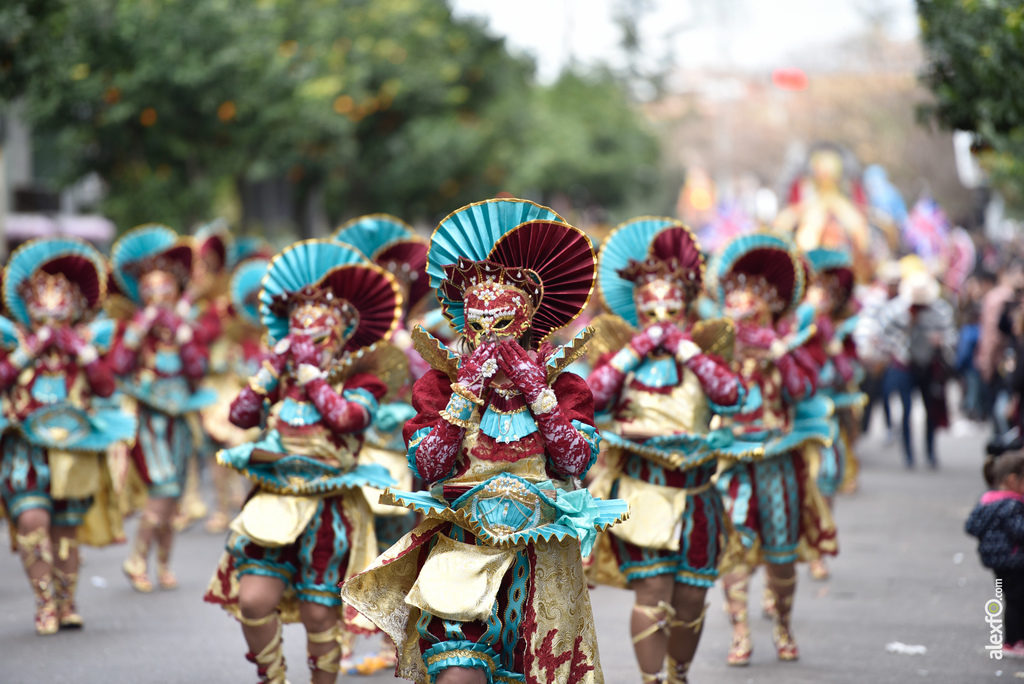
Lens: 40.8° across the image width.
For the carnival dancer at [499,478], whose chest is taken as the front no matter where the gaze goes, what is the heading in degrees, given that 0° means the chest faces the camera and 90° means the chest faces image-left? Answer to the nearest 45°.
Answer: approximately 0°

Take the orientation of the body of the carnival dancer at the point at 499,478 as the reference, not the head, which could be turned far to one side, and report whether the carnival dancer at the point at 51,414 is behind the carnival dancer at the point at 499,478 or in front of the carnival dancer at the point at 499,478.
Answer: behind

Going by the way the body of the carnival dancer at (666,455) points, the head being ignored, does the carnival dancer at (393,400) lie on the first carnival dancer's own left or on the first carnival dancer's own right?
on the first carnival dancer's own right

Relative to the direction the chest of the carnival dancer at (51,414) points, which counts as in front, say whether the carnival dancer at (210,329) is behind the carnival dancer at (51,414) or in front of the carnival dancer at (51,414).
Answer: behind

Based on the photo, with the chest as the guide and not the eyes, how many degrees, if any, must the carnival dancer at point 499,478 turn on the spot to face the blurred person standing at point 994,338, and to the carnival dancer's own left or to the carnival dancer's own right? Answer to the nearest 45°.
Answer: approximately 135° to the carnival dancer's own left

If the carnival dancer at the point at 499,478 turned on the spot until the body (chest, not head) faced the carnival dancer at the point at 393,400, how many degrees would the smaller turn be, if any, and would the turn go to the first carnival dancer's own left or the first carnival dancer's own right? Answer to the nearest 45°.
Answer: approximately 180°

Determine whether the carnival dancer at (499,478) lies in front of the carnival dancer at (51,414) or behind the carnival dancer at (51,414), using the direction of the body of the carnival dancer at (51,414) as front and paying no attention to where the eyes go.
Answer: in front
